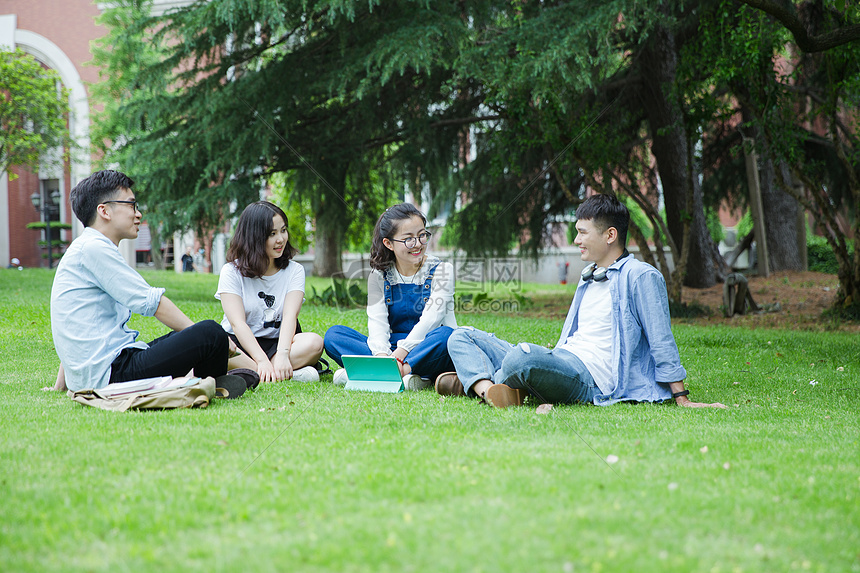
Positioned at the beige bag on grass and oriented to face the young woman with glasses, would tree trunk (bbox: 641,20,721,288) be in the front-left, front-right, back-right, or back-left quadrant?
front-left

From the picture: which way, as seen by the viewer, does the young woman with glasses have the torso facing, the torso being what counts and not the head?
toward the camera

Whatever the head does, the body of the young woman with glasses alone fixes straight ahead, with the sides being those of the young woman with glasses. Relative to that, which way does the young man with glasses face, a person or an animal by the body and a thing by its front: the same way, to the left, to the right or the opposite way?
to the left

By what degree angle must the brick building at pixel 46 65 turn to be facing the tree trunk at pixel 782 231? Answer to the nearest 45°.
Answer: approximately 45° to its left

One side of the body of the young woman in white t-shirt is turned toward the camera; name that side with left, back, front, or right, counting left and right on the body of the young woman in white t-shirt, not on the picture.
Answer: front

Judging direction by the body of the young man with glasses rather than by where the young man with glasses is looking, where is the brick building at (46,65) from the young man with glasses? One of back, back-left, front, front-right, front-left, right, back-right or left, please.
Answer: left

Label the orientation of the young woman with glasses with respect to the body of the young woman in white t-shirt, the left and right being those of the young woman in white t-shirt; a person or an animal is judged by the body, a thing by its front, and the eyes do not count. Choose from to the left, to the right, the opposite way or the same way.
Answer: the same way

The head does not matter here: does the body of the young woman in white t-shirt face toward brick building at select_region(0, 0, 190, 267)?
no

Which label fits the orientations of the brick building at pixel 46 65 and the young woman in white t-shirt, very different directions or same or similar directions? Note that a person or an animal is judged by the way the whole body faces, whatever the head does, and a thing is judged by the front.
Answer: same or similar directions

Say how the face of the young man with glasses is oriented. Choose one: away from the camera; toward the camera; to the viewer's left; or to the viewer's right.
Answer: to the viewer's right

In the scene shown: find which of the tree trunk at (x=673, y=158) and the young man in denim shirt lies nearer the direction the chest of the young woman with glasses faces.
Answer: the young man in denim shirt

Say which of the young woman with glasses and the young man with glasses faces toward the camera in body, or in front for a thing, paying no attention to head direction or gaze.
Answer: the young woman with glasses

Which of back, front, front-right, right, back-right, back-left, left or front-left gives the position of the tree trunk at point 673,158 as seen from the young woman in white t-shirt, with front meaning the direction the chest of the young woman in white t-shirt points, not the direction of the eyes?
back-left

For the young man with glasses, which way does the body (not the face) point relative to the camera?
to the viewer's right

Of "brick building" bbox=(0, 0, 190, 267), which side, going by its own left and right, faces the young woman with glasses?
front

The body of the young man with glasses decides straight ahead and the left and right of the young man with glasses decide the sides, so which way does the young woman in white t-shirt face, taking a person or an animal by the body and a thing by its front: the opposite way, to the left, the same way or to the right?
to the right

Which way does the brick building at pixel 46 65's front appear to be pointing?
toward the camera

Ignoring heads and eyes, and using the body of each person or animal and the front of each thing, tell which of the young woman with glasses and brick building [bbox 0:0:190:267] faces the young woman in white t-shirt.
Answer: the brick building
